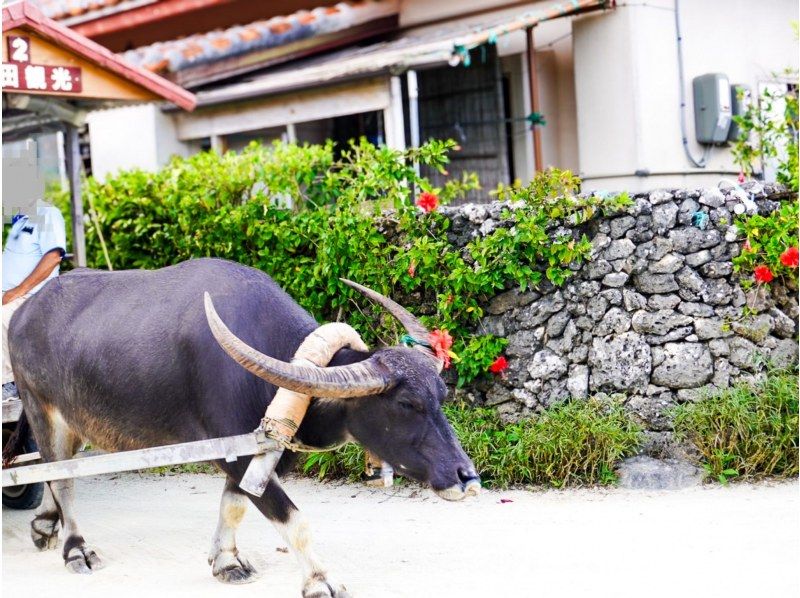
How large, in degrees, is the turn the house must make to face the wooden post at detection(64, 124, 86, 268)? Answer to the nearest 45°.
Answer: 0° — it already faces it

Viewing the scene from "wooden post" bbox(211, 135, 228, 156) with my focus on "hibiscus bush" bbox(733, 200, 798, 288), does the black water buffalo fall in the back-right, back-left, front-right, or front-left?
front-right

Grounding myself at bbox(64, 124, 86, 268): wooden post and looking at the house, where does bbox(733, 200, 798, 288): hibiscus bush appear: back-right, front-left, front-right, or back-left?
front-right

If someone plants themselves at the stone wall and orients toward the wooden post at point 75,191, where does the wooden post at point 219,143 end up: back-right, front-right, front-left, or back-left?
front-right

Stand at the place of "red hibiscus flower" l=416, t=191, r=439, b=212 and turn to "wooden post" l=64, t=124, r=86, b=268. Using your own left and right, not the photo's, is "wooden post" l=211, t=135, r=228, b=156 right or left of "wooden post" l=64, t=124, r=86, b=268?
right

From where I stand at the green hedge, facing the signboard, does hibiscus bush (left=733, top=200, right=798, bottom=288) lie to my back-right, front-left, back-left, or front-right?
back-left

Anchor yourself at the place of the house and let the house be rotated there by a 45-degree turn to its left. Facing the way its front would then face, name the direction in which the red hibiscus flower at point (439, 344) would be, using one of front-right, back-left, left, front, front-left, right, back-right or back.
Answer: front

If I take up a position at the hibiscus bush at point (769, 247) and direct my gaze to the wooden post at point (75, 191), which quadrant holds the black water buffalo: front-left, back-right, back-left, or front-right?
front-left

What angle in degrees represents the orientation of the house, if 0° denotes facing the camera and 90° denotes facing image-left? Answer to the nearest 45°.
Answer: approximately 45°
